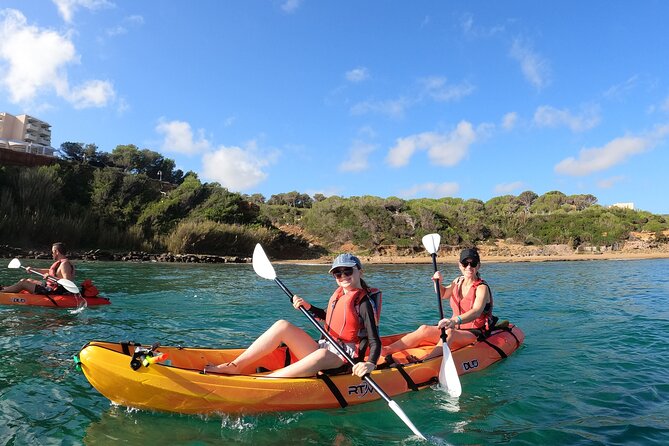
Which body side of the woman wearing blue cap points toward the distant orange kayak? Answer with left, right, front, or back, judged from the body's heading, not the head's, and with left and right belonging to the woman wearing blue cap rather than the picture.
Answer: right

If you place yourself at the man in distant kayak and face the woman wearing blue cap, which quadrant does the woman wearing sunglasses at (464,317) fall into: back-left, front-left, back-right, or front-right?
front-left

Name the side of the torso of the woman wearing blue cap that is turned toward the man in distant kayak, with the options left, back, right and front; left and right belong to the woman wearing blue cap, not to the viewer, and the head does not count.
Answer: right

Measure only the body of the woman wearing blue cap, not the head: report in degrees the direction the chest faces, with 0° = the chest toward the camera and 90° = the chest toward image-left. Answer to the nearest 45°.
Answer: approximately 45°

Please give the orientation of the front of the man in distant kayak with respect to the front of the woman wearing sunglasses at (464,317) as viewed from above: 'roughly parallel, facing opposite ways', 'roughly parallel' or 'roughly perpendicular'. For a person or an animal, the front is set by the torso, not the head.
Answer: roughly parallel

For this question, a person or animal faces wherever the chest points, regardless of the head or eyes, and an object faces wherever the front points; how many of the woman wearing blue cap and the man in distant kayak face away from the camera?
0

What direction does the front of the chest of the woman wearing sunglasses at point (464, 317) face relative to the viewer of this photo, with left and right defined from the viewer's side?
facing the viewer and to the left of the viewer

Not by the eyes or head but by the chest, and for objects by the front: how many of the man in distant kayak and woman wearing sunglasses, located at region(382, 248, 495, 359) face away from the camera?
0

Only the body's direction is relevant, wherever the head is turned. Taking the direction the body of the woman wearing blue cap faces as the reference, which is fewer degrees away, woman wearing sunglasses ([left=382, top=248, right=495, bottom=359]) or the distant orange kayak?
the distant orange kayak

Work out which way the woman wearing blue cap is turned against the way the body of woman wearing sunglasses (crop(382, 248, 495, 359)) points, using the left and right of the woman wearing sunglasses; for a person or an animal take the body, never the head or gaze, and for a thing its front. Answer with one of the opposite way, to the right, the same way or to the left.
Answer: the same way

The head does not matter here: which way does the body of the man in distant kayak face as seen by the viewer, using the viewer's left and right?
facing to the left of the viewer
